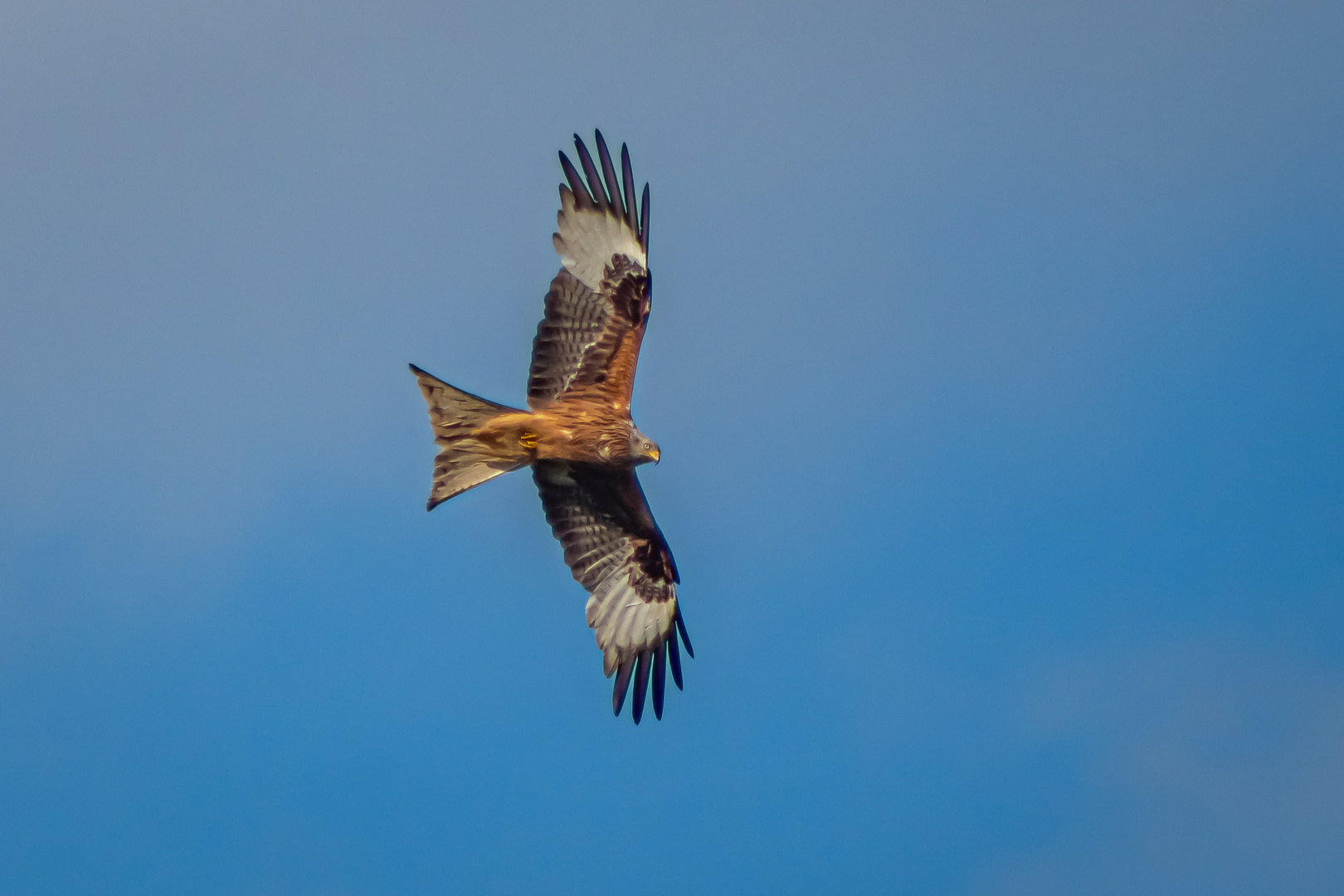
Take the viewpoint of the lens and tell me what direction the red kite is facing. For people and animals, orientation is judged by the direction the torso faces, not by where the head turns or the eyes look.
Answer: facing to the right of the viewer
